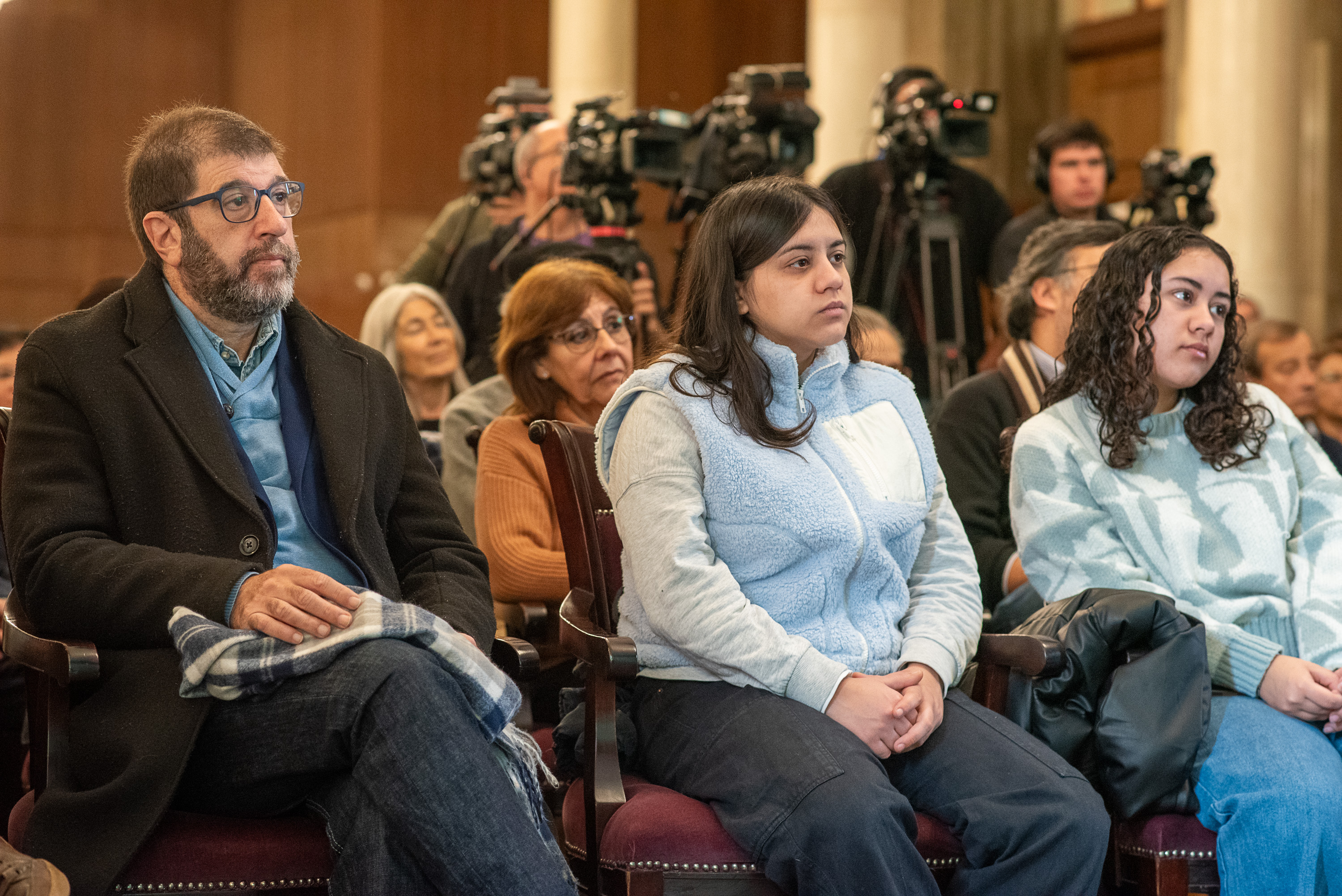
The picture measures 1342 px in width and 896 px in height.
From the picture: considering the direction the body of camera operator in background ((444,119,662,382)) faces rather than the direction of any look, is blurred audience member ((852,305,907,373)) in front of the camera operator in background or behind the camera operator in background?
in front

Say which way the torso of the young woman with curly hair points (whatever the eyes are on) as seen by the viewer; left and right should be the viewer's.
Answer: facing the viewer and to the right of the viewer

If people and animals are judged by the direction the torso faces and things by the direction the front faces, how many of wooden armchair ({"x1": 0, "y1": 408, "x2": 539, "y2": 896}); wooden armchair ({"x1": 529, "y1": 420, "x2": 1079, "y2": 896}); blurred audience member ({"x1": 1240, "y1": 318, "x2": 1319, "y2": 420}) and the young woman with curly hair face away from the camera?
0

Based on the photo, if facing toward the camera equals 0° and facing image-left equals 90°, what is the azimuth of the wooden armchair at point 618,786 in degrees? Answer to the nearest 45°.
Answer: approximately 315°

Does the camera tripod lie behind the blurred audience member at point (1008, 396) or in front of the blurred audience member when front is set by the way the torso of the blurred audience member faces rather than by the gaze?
behind

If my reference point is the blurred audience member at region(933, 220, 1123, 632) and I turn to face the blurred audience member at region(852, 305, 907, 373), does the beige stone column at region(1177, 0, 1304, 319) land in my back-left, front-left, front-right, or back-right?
front-right

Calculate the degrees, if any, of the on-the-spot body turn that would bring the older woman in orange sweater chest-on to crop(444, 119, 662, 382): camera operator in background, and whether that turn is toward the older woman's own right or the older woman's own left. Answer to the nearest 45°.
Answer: approximately 135° to the older woman's own left

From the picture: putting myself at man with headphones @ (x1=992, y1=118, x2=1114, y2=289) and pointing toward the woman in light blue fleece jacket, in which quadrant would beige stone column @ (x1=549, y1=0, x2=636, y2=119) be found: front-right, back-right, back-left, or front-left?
back-right

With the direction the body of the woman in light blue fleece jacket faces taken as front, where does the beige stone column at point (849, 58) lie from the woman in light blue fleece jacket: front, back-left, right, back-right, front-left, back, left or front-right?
back-left

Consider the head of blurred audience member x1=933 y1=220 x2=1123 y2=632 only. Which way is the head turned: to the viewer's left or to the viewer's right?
to the viewer's right

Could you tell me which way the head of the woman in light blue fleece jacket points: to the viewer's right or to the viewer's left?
to the viewer's right
